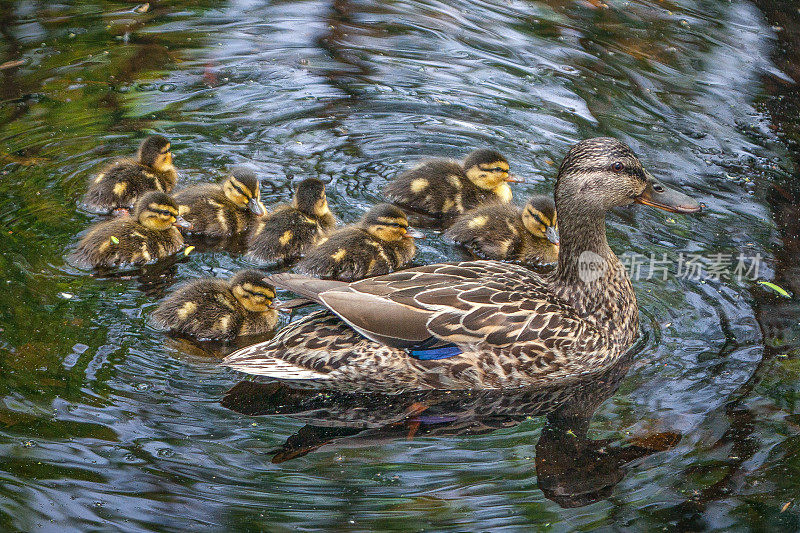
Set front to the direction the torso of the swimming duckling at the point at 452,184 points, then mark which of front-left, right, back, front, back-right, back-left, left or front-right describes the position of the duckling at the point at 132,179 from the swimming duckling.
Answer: back

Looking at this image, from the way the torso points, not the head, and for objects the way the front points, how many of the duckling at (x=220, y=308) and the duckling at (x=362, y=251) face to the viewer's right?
2

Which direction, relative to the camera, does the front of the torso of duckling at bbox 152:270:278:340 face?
to the viewer's right

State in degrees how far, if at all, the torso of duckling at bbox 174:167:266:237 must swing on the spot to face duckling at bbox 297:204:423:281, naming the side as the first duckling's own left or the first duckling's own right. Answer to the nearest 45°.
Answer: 0° — it already faces it

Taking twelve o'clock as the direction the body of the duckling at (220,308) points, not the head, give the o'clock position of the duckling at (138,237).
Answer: the duckling at (138,237) is roughly at 8 o'clock from the duckling at (220,308).

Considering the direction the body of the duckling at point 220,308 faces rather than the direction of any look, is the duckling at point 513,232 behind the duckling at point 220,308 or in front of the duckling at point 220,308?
in front

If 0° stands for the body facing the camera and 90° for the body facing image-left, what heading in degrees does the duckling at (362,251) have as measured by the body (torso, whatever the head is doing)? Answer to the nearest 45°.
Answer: approximately 270°

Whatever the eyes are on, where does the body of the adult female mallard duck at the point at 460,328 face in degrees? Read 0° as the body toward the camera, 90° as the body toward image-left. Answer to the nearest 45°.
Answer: approximately 270°

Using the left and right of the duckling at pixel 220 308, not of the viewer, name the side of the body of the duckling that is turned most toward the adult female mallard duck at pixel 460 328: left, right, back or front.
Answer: front

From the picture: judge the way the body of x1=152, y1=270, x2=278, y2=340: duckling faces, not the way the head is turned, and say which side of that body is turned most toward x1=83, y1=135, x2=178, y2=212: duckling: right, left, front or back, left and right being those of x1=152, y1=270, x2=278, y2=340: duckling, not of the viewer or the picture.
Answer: left
